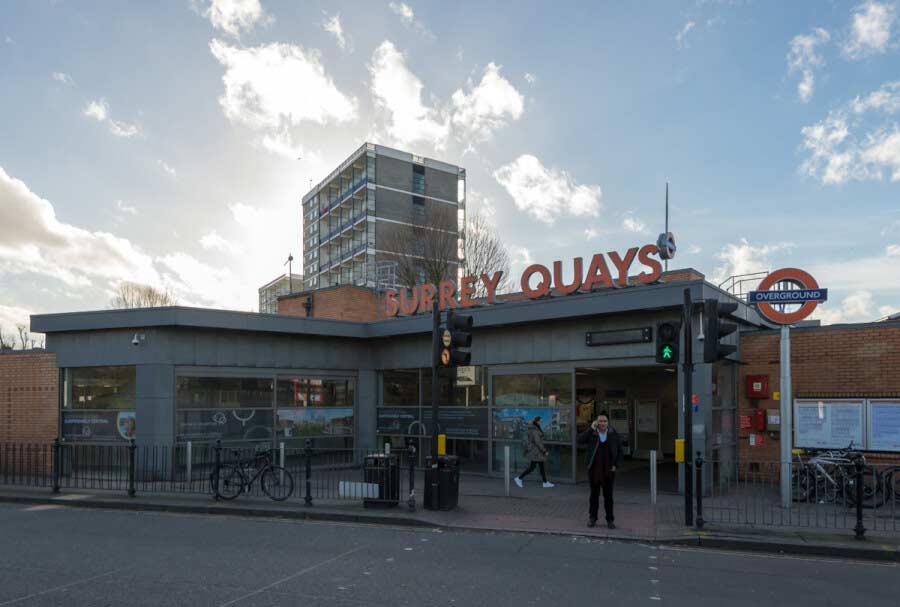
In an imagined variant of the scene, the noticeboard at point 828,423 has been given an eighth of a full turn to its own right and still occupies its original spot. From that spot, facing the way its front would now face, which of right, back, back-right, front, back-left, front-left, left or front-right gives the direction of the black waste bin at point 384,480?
front

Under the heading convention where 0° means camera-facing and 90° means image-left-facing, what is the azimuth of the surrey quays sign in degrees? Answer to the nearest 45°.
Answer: approximately 45°

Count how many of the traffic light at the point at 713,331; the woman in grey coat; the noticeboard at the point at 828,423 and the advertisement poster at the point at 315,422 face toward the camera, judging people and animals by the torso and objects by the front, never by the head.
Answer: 2

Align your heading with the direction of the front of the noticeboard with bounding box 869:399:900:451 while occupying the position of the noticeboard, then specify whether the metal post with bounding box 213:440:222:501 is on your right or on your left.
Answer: on your right

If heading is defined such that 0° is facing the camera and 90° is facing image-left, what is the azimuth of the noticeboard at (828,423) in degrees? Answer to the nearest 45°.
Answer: approximately 0°

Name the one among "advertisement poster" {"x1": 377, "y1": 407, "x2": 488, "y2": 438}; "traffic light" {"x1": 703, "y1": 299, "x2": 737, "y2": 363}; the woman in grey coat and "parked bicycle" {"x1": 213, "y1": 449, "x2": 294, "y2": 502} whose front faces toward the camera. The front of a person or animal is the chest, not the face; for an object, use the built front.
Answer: the advertisement poster
